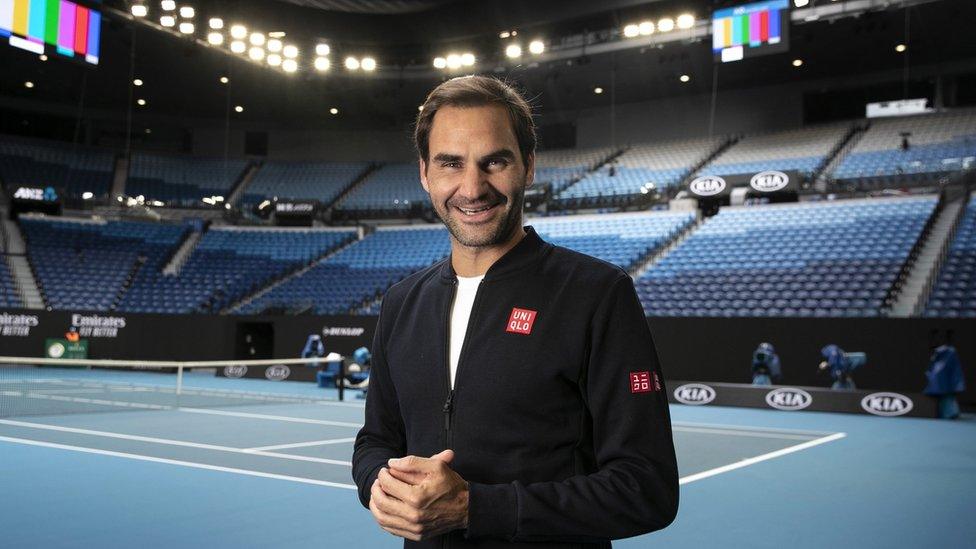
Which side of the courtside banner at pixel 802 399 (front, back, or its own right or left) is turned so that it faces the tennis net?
right

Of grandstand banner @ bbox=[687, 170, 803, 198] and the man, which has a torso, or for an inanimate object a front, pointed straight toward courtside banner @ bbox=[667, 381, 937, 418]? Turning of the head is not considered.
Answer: grandstand banner @ bbox=[687, 170, 803, 198]

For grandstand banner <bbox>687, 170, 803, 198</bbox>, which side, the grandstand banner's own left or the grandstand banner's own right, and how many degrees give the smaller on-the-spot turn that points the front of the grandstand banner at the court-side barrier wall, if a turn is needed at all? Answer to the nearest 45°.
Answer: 0° — it already faces it

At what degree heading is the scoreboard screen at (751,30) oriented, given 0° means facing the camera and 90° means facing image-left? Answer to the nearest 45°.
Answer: approximately 45°

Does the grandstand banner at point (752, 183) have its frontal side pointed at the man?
yes

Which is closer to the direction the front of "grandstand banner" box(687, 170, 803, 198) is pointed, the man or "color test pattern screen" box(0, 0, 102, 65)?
the man

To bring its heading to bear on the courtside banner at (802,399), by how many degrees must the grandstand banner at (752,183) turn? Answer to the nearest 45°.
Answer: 0° — it already faces it

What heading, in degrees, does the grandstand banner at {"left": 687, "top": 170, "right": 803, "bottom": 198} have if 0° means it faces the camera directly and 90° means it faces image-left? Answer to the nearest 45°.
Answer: approximately 0°

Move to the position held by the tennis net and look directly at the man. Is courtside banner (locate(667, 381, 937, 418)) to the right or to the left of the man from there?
left

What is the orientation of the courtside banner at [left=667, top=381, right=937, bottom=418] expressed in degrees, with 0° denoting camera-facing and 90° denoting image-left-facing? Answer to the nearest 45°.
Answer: approximately 0°

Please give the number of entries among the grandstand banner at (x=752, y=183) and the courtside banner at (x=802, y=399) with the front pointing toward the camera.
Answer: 2
